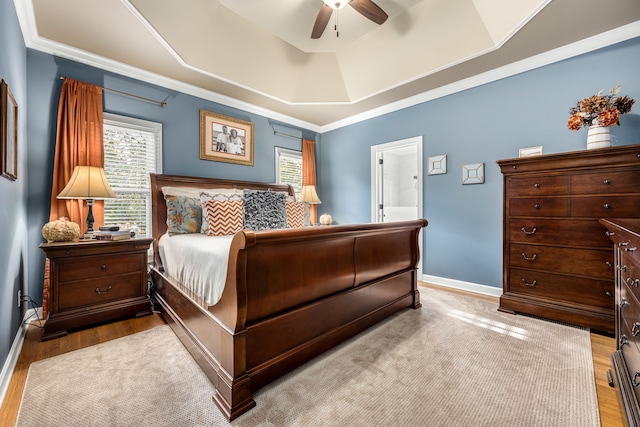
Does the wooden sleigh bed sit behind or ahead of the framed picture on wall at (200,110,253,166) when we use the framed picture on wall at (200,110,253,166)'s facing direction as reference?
ahead

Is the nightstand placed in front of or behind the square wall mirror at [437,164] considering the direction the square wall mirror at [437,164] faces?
in front

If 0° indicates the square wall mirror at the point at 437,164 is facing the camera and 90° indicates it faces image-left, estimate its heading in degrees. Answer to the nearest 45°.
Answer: approximately 45°

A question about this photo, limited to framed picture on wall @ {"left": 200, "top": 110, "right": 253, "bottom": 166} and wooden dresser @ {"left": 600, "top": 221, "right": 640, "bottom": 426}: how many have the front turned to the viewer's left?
1

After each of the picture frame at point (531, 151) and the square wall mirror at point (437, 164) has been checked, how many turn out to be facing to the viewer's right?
0

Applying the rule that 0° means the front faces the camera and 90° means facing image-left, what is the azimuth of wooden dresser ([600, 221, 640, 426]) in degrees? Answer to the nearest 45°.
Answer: approximately 90°

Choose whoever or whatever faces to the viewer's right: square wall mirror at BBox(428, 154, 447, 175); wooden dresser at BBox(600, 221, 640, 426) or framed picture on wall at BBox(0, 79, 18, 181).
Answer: the framed picture on wall

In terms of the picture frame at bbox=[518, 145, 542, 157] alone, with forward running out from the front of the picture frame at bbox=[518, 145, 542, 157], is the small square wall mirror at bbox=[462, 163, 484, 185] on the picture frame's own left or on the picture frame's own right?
on the picture frame's own right

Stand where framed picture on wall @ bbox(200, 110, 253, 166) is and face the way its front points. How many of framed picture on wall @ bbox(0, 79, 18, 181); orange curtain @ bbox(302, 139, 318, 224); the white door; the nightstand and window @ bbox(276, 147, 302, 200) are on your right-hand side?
2

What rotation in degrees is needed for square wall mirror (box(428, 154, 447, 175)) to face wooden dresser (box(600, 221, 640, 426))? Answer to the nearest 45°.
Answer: approximately 45° to its left

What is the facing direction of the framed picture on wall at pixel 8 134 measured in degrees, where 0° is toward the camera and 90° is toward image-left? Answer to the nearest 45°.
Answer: approximately 270°

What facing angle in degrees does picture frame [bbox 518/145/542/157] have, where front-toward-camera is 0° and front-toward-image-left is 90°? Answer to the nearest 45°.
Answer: approximately 45°
